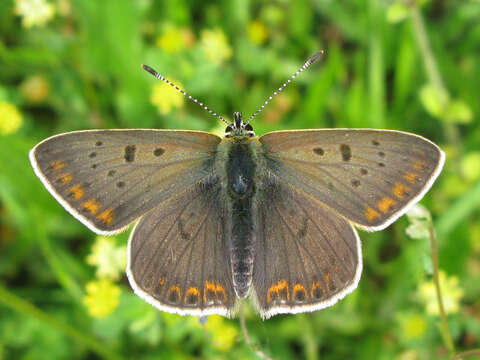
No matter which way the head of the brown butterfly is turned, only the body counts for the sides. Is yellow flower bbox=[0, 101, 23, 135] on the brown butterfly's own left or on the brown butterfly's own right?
on the brown butterfly's own left

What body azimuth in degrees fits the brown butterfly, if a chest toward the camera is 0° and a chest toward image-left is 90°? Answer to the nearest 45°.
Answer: approximately 180°
